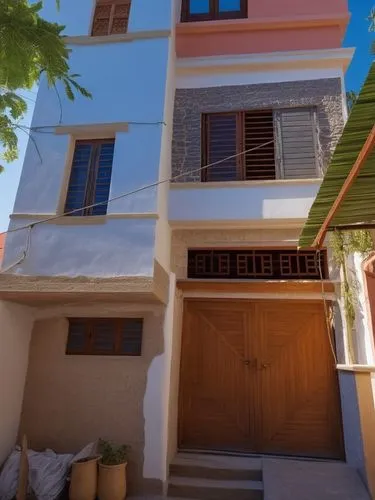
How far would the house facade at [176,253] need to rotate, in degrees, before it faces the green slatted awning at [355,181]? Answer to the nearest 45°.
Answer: approximately 45° to its left

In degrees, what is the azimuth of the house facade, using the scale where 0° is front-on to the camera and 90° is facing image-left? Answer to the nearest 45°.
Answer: approximately 0°

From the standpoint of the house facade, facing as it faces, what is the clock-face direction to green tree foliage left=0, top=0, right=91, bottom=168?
The green tree foliage is roughly at 1 o'clock from the house facade.
